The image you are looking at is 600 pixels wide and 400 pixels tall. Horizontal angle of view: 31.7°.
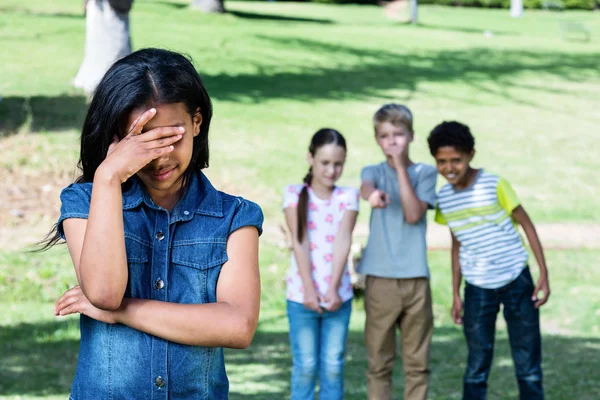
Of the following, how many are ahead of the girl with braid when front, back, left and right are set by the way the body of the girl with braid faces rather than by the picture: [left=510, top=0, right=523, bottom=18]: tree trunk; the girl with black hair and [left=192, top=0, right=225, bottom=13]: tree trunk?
1

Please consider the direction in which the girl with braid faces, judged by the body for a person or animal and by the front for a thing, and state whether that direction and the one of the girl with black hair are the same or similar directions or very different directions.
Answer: same or similar directions

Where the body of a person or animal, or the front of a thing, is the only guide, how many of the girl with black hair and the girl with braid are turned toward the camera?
2

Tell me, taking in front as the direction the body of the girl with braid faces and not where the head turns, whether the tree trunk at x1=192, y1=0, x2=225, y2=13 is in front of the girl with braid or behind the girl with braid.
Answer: behind

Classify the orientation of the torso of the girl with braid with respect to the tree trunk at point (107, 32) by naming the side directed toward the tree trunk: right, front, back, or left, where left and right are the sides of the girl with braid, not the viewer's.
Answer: back

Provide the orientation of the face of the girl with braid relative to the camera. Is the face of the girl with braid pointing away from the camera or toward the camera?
toward the camera

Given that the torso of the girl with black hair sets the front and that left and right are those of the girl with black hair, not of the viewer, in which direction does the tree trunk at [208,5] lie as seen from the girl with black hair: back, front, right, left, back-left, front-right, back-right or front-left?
back

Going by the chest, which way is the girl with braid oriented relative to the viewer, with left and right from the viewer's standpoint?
facing the viewer

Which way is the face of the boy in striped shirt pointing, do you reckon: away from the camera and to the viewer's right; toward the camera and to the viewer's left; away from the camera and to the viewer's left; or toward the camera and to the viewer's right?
toward the camera and to the viewer's left

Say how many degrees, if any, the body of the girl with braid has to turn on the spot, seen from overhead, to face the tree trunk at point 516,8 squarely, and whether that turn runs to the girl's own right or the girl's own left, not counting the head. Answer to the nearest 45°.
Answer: approximately 180°

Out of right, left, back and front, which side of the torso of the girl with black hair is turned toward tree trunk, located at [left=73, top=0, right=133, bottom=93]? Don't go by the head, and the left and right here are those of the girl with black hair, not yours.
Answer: back

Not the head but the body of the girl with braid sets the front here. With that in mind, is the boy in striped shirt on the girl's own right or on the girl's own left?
on the girl's own left

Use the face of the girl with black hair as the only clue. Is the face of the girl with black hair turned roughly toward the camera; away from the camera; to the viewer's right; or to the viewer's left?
toward the camera

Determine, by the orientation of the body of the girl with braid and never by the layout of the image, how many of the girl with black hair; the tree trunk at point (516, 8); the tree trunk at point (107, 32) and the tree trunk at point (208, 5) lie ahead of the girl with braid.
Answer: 1

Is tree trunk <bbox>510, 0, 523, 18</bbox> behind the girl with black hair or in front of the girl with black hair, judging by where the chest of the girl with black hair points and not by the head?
behind
